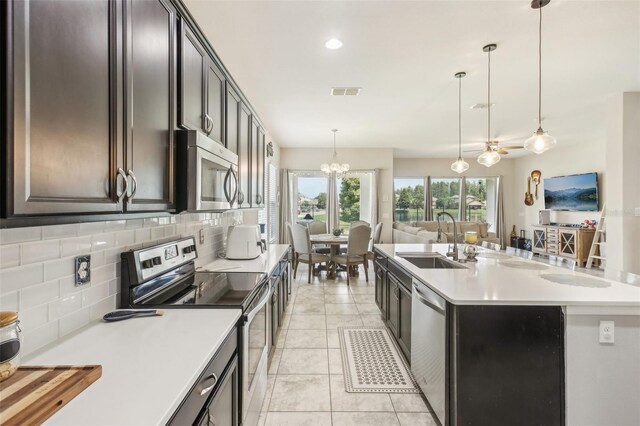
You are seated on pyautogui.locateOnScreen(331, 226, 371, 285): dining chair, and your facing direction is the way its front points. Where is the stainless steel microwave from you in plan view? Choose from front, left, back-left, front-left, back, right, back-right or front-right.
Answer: back-left

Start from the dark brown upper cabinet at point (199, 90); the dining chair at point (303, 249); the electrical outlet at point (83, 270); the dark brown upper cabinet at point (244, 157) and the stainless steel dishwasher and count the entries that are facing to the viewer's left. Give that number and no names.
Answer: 1

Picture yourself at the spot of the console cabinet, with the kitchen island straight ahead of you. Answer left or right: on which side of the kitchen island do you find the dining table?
right

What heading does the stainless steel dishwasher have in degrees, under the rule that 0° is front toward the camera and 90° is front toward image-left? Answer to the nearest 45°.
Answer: approximately 90°

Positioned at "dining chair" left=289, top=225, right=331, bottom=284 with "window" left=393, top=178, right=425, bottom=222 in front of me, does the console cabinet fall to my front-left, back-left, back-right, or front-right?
front-right

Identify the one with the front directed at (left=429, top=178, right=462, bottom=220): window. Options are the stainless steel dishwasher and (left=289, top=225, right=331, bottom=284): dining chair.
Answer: the dining chair

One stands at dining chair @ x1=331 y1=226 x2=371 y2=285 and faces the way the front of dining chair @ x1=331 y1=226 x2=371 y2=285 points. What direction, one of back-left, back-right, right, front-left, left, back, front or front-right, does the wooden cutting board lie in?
back-left

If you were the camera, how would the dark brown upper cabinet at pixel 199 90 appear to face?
facing to the right of the viewer

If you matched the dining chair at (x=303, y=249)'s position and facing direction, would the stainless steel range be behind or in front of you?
behind

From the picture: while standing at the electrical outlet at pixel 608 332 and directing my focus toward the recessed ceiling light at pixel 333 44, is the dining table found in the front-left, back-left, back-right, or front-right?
front-right

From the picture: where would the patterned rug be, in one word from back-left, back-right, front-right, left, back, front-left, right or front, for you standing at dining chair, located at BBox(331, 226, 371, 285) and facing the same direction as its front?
back-left

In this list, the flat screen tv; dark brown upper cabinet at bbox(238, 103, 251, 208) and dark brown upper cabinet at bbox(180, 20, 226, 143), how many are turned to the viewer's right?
2

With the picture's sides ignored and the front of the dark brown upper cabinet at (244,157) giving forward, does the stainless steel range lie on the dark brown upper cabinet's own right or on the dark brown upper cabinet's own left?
on the dark brown upper cabinet's own right

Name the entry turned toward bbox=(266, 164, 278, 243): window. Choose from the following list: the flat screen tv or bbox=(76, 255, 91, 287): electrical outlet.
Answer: the flat screen tv

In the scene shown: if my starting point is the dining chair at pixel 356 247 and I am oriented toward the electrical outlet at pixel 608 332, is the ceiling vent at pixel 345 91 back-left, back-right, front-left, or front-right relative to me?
front-right
